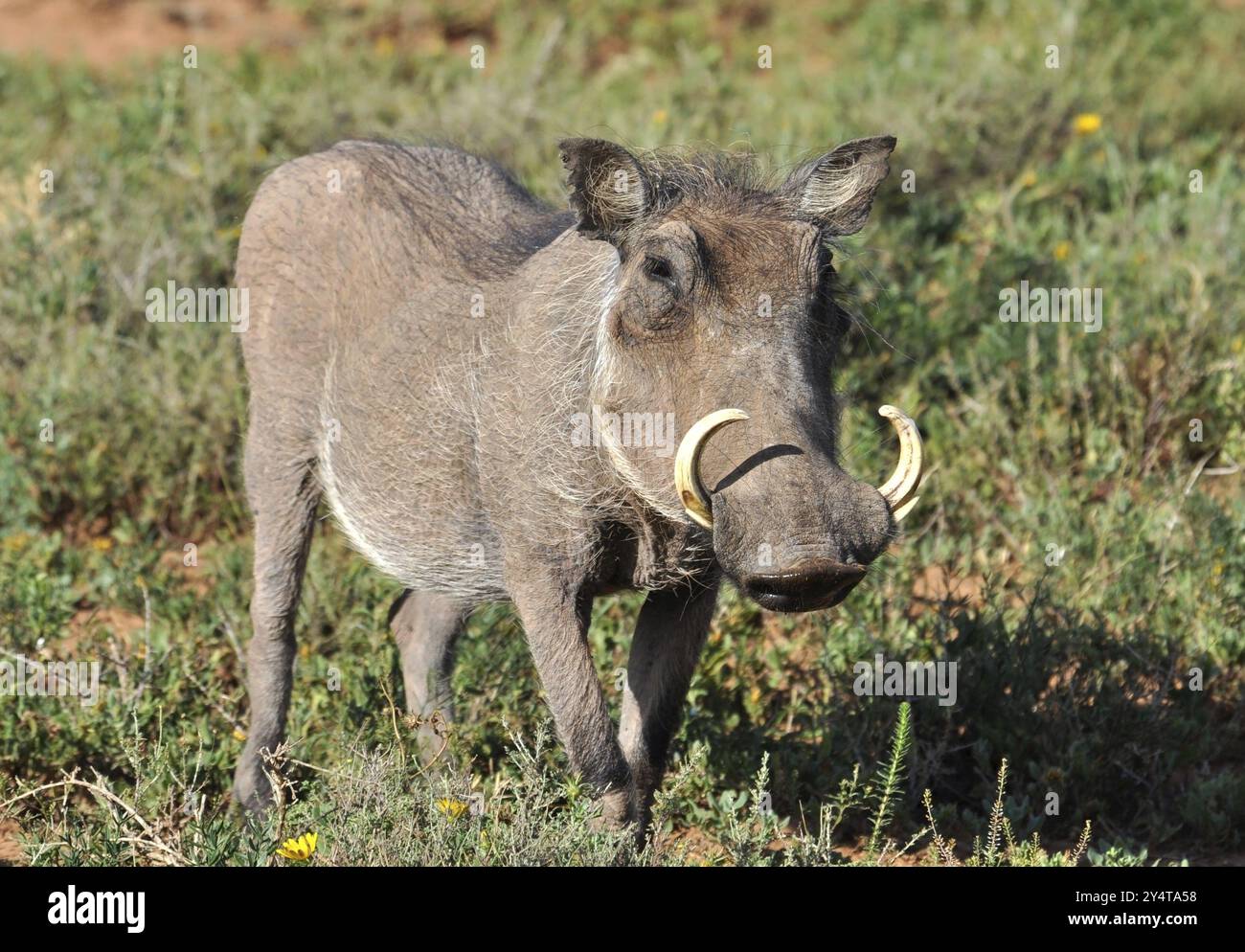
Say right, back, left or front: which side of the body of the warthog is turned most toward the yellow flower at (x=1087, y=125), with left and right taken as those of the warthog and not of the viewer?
left

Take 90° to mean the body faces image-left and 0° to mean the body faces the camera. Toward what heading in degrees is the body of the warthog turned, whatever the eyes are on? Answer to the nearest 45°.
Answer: approximately 315°
